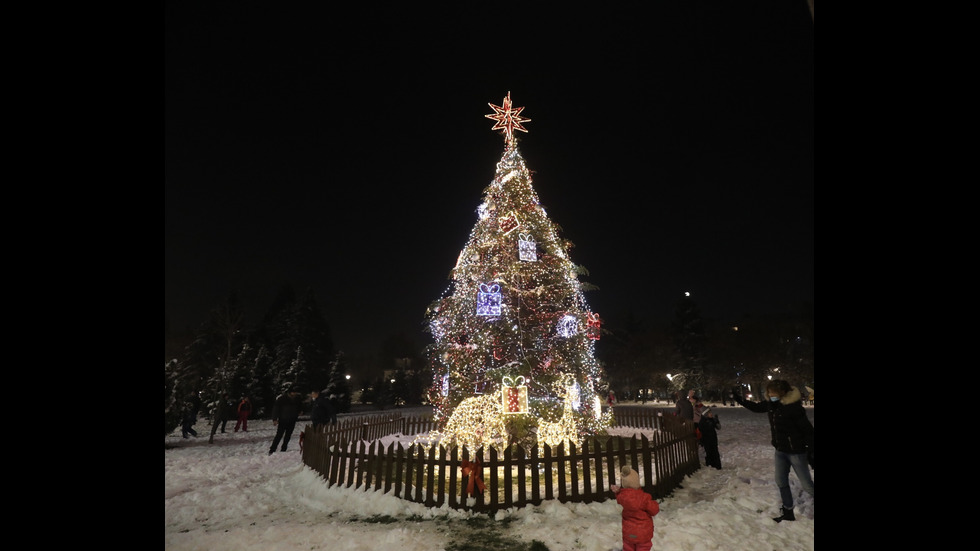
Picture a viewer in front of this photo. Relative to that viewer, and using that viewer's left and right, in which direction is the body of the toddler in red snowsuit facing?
facing away from the viewer

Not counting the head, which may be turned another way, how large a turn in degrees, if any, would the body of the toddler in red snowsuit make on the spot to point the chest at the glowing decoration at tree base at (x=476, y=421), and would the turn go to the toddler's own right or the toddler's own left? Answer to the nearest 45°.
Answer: approximately 45° to the toddler's own left

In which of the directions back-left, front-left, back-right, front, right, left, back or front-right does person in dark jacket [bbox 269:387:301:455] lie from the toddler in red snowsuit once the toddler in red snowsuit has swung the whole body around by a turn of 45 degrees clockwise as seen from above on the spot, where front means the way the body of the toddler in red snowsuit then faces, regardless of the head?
left

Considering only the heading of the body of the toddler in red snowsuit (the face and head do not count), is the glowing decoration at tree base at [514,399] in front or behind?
in front

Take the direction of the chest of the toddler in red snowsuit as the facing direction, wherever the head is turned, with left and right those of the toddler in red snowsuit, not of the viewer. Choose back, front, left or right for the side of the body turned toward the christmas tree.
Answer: front

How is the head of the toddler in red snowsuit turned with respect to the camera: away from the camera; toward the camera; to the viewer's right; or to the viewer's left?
away from the camera

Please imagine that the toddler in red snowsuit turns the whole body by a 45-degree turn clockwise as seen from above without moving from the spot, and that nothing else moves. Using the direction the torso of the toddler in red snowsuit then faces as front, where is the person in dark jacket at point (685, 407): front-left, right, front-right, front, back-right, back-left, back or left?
front-left

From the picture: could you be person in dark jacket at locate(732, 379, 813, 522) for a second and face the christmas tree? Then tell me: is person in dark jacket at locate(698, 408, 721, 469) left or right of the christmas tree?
right

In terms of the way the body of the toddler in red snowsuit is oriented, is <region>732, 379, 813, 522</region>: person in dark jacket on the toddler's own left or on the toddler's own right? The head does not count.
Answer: on the toddler's own right

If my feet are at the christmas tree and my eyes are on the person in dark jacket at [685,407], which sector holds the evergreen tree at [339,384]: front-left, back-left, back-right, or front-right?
back-left

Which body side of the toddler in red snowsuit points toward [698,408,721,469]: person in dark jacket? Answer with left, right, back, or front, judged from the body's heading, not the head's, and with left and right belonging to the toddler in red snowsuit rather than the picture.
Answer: front

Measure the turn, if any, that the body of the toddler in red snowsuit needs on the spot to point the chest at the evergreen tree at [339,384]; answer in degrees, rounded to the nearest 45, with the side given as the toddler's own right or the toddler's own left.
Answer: approximately 45° to the toddler's own left

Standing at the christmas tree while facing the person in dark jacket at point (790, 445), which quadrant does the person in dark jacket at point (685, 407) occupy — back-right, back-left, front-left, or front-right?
front-left

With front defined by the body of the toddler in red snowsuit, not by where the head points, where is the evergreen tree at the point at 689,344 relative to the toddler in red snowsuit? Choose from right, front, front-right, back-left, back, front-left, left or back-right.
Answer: front
